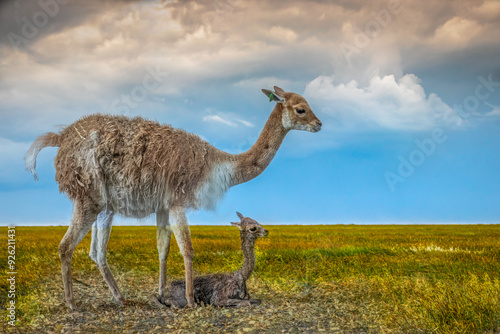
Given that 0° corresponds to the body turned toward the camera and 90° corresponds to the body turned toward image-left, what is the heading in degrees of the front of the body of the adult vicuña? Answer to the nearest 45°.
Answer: approximately 270°
